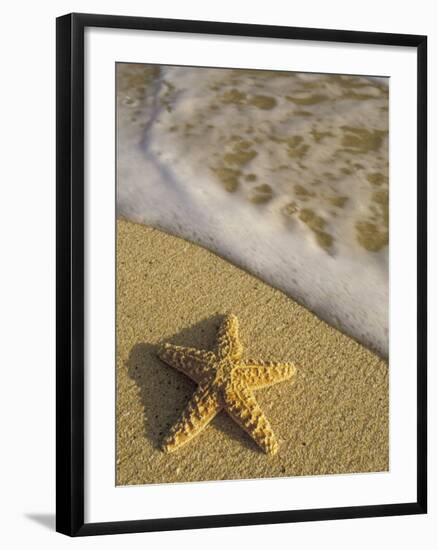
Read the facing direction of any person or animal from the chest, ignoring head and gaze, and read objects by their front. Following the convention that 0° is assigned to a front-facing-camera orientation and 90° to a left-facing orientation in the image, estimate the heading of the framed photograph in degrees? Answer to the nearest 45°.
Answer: approximately 315°
